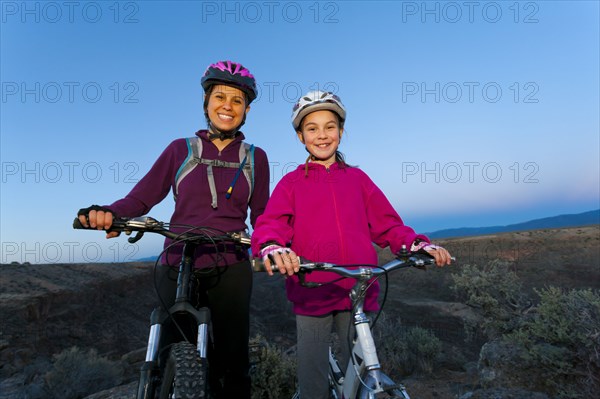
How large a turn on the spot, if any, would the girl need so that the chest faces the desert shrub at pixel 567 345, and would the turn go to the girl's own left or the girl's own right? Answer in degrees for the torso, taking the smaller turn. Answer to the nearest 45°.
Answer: approximately 135° to the girl's own left

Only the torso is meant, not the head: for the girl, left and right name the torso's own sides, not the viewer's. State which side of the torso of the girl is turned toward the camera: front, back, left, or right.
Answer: front

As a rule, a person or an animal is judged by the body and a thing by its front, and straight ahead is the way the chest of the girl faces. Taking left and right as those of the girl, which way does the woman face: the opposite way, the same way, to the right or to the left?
the same way

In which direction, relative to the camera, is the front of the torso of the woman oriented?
toward the camera

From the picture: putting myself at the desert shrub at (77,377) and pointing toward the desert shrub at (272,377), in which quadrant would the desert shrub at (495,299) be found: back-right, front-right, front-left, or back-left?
front-left

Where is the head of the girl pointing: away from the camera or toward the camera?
toward the camera

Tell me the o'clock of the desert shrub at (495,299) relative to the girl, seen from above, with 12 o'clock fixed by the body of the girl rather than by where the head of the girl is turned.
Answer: The desert shrub is roughly at 7 o'clock from the girl.

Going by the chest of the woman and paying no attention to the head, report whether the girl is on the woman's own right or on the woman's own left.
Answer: on the woman's own left

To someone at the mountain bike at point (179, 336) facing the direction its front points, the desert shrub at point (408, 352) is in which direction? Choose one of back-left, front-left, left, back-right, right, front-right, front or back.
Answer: back-left

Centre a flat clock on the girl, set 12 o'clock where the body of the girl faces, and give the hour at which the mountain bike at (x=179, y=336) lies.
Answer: The mountain bike is roughly at 2 o'clock from the girl.

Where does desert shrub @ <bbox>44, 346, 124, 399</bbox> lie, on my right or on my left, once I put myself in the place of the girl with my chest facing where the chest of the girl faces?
on my right

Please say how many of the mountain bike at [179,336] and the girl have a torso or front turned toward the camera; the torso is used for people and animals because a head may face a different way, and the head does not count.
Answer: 2

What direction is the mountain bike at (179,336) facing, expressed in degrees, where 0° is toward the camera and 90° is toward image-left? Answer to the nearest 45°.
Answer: approximately 0°

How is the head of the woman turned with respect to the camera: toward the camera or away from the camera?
toward the camera

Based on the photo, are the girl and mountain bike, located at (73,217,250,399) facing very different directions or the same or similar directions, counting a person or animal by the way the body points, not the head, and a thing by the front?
same or similar directions
